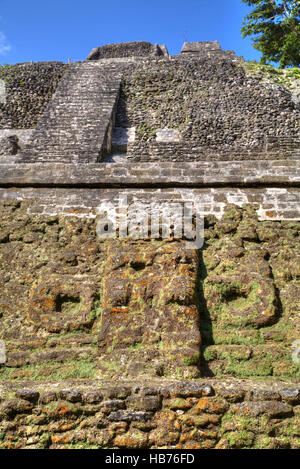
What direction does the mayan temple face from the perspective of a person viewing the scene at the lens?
facing the viewer

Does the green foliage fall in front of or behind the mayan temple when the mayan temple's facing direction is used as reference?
behind
